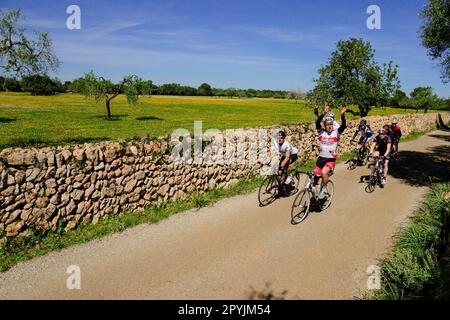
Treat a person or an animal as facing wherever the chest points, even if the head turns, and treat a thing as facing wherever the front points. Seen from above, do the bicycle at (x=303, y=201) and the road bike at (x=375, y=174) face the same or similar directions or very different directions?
same or similar directions

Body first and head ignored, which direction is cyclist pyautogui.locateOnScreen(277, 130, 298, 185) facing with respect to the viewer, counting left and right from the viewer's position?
facing the viewer and to the left of the viewer

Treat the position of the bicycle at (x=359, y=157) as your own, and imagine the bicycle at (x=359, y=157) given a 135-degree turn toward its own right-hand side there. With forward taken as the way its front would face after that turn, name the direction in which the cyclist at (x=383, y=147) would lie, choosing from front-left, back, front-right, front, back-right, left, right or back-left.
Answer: back

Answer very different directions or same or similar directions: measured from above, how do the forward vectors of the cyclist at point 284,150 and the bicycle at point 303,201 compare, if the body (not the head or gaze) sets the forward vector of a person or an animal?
same or similar directions

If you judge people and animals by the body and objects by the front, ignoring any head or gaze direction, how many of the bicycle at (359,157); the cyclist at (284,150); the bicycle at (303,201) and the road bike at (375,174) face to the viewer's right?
0

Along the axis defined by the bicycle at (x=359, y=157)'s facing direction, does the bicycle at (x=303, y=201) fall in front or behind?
in front

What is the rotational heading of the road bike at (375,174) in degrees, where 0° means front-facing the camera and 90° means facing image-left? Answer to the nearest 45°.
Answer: approximately 45°

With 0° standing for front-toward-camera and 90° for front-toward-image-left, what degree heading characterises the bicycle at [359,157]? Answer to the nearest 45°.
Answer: approximately 45°

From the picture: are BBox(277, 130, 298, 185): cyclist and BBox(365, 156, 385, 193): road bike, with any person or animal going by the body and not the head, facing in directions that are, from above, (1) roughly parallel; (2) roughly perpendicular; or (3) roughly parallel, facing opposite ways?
roughly parallel

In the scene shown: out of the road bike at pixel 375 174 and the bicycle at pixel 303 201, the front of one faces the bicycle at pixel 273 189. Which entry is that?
the road bike

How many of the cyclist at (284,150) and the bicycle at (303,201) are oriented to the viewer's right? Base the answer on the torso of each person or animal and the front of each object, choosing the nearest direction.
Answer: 0

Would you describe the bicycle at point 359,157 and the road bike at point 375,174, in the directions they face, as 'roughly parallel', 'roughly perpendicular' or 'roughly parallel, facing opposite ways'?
roughly parallel

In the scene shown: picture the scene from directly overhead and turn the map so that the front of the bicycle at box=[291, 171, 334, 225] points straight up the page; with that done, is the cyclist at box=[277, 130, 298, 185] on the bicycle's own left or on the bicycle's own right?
on the bicycle's own right
